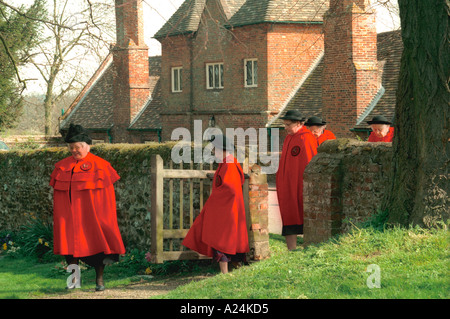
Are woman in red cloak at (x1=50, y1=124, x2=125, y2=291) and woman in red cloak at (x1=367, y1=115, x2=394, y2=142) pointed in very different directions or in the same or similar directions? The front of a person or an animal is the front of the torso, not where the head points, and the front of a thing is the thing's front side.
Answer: same or similar directions

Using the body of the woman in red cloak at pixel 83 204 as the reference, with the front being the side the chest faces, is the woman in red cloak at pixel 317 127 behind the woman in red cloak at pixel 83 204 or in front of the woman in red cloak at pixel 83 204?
behind

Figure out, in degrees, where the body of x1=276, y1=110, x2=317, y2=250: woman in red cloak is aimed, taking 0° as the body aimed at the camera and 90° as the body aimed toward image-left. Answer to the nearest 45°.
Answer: approximately 45°

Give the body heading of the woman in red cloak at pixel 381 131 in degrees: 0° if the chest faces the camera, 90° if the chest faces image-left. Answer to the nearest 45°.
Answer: approximately 45°

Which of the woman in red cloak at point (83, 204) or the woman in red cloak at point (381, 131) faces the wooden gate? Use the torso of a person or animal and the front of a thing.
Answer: the woman in red cloak at point (381, 131)

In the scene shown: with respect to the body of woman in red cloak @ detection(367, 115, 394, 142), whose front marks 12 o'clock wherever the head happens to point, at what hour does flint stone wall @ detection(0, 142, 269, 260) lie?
The flint stone wall is roughly at 1 o'clock from the woman in red cloak.

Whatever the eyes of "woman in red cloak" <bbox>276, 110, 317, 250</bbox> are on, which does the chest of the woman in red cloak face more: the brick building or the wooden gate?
the wooden gate

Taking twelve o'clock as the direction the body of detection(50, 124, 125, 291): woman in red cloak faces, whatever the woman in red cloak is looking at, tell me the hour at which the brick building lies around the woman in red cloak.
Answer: The brick building is roughly at 5 o'clock from the woman in red cloak.

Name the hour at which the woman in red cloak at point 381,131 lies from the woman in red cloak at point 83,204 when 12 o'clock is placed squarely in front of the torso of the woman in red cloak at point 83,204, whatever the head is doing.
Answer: the woman in red cloak at point 381,131 is roughly at 7 o'clock from the woman in red cloak at point 83,204.

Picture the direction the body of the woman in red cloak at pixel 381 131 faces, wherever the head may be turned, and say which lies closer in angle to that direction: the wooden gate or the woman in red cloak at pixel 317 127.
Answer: the wooden gate

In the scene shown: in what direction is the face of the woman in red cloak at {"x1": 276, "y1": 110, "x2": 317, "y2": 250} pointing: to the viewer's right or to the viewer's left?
to the viewer's left

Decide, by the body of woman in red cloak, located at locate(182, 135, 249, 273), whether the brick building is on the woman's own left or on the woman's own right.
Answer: on the woman's own right

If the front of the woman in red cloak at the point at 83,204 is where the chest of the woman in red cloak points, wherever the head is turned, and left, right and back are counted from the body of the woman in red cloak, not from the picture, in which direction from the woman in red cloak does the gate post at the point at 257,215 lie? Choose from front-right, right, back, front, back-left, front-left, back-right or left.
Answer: back-left

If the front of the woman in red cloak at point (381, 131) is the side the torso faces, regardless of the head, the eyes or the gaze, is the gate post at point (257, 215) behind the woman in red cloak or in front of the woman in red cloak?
in front

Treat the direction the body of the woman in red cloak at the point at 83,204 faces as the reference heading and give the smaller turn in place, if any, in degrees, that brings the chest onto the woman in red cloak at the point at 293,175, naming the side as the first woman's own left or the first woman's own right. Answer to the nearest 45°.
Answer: approximately 135° to the first woman's own left

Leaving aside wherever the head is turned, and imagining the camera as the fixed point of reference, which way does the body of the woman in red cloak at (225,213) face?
to the viewer's left

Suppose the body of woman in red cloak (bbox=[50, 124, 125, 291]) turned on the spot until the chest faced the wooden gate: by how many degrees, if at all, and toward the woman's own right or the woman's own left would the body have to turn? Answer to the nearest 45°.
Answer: approximately 135° to the woman's own left
